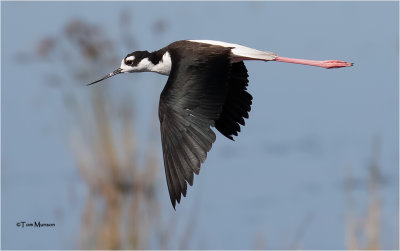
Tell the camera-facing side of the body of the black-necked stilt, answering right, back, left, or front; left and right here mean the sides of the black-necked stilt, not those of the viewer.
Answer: left
